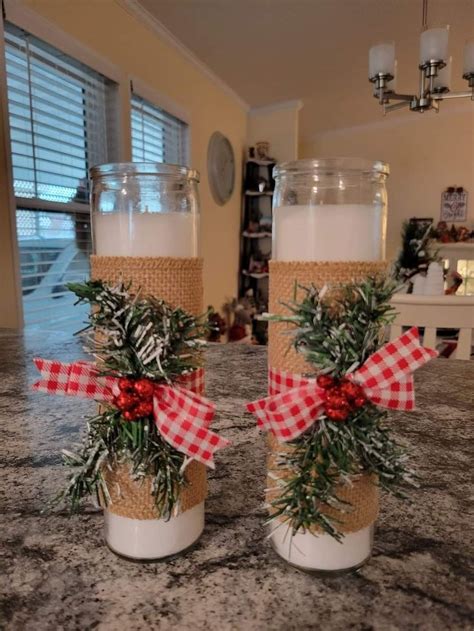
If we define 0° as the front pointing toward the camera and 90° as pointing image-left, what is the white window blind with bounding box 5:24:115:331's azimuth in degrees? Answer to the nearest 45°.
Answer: approximately 315°

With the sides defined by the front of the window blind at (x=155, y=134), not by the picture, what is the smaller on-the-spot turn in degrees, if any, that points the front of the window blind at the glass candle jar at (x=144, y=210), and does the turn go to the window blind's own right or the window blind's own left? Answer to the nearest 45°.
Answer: approximately 45° to the window blind's own right

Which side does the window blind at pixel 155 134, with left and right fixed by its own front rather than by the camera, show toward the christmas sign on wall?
left

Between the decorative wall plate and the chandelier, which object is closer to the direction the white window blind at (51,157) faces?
the chandelier

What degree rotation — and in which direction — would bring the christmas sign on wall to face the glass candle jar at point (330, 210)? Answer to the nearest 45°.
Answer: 0° — it already faces it

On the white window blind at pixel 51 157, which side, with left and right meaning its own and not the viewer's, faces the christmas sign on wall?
left

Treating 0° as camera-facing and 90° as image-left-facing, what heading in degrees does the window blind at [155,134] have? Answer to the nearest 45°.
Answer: approximately 315°

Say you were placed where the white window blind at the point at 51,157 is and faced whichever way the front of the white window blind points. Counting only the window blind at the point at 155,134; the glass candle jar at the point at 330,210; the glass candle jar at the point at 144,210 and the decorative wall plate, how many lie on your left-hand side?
2

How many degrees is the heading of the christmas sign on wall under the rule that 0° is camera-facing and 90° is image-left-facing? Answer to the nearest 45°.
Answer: approximately 0°
